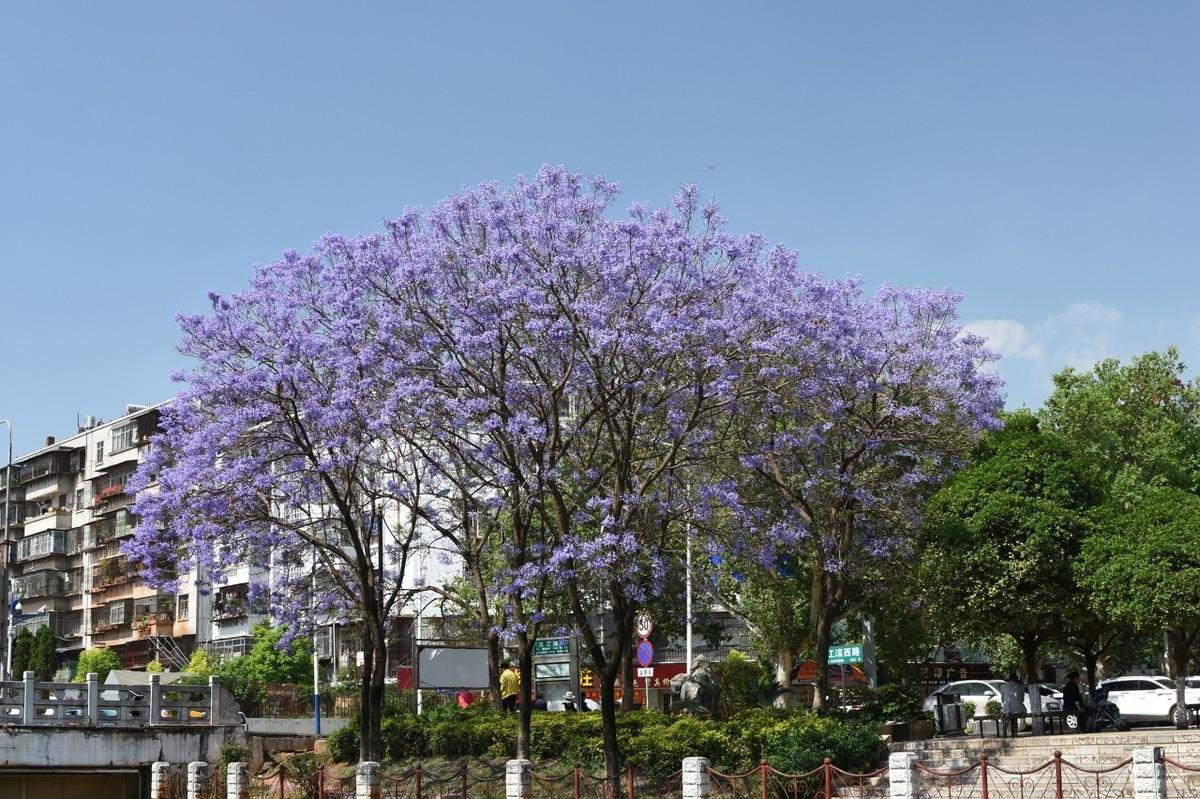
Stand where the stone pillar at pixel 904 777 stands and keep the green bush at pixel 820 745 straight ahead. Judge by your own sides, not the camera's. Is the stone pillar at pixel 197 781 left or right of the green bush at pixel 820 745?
left

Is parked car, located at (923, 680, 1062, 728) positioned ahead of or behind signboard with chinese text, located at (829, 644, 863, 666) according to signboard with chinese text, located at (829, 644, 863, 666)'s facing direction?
behind

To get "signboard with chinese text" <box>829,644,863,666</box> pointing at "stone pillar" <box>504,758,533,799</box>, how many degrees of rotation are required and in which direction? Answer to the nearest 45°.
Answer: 0° — it already faces it

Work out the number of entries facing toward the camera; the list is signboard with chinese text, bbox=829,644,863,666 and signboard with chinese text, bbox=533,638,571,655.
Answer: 2

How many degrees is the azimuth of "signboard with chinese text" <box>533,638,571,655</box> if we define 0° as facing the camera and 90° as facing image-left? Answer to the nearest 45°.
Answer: approximately 0°

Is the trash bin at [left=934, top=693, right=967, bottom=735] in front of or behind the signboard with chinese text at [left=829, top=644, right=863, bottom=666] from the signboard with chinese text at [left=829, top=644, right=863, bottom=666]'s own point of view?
in front

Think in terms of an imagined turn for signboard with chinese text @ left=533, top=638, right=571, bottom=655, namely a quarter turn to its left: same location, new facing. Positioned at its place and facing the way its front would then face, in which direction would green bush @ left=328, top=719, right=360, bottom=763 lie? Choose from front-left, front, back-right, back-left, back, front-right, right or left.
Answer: back-right

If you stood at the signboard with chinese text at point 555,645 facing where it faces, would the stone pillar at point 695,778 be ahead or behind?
ahead
